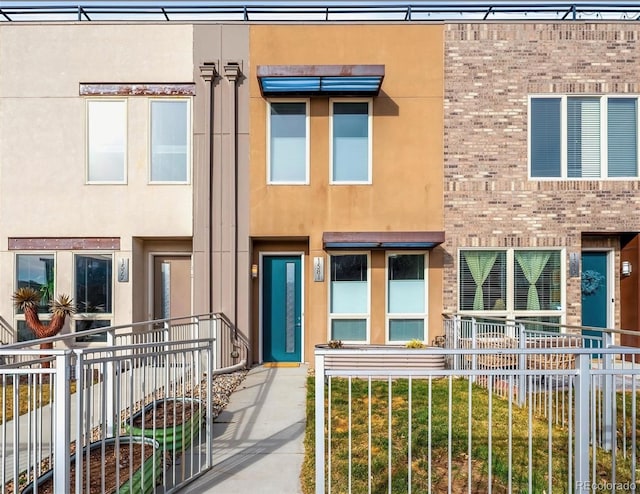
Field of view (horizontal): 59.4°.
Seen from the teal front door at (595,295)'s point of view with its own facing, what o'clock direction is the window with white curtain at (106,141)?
The window with white curtain is roughly at 2 o'clock from the teal front door.

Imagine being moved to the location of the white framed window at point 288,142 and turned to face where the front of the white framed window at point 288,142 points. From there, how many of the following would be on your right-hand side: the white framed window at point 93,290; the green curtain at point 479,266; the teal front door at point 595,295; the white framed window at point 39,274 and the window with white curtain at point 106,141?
3

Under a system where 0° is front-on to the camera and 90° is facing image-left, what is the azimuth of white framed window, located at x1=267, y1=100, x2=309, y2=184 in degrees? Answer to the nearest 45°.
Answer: approximately 0°

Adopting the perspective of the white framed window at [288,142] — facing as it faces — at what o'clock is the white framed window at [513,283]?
the white framed window at [513,283] is roughly at 9 o'clock from the white framed window at [288,142].

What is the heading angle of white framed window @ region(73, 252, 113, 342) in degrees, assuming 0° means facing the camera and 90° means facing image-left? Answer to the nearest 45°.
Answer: approximately 0°

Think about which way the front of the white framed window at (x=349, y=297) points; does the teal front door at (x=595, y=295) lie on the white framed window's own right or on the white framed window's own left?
on the white framed window's own left

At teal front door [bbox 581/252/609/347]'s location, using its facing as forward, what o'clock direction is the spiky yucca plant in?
The spiky yucca plant is roughly at 2 o'clock from the teal front door.

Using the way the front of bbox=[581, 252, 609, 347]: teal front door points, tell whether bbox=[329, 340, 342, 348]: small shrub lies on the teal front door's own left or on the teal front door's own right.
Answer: on the teal front door's own right

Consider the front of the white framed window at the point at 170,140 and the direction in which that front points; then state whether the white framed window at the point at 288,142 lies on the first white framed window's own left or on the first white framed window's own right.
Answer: on the first white framed window's own left
